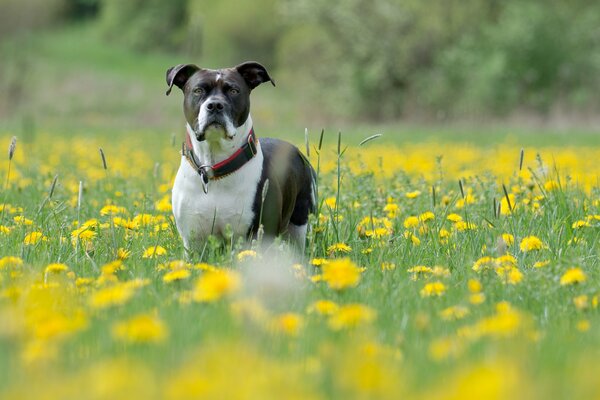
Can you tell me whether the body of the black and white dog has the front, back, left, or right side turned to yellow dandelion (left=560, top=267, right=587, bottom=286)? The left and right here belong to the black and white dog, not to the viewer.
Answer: left

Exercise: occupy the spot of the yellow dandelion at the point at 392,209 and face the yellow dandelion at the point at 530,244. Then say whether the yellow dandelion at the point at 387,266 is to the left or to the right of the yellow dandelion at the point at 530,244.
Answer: right

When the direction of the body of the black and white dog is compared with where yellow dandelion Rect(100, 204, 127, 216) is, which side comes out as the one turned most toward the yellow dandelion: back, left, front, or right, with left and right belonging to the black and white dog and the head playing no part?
right

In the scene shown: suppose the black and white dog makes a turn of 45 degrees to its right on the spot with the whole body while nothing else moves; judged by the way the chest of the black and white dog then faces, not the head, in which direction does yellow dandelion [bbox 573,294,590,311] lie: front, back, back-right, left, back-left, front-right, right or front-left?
back-left

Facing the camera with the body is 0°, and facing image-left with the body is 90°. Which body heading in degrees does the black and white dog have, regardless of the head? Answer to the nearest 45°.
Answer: approximately 45°

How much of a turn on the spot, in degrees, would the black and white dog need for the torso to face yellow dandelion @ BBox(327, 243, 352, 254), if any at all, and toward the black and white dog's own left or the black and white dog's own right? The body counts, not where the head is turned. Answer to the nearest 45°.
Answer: approximately 90° to the black and white dog's own left

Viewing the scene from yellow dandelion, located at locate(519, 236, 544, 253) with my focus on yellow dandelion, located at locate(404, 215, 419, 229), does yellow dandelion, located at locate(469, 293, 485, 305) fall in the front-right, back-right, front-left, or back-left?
back-left

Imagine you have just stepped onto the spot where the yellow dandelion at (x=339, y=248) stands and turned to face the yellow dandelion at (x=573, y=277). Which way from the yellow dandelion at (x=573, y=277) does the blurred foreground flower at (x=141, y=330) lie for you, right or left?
right

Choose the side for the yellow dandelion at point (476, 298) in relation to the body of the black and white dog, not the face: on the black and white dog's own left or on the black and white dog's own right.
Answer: on the black and white dog's own left

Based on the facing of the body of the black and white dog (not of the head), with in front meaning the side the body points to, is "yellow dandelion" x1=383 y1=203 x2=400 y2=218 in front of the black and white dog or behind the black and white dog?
behind

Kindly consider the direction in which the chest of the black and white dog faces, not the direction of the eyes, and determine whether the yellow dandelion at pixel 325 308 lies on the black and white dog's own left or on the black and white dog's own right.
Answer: on the black and white dog's own left

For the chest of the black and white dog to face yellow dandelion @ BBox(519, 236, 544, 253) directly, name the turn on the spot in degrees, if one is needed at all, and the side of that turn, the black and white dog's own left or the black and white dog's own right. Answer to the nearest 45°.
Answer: approximately 90° to the black and white dog's own left
